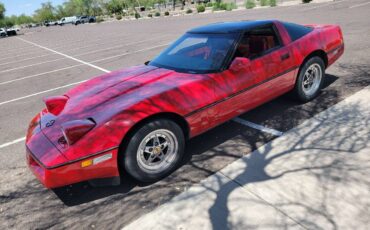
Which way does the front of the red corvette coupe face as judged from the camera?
facing the viewer and to the left of the viewer
